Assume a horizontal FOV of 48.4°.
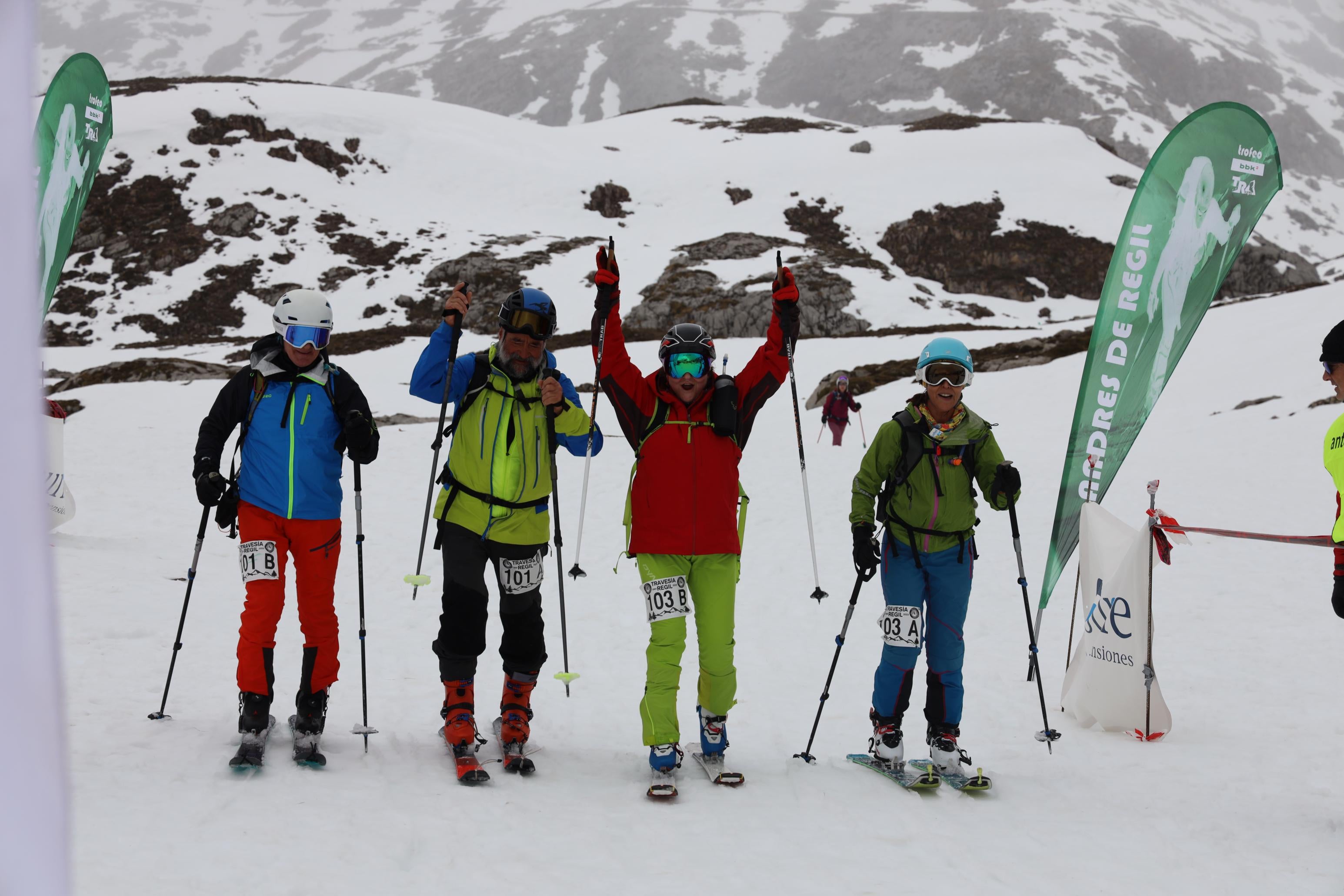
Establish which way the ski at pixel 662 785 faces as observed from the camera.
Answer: facing the viewer

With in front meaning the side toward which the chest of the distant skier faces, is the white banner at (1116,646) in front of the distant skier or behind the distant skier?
in front

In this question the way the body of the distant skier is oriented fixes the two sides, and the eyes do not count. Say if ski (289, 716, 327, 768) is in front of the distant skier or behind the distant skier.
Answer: in front

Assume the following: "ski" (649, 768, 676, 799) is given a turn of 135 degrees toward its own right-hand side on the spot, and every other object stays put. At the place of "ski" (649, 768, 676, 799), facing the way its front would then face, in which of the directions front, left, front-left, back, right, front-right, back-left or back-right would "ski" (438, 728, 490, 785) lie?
front-left

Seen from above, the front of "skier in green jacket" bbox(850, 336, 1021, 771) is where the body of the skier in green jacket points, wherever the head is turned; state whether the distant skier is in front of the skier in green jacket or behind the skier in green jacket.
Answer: behind

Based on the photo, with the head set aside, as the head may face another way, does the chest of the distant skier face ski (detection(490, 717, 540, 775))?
yes

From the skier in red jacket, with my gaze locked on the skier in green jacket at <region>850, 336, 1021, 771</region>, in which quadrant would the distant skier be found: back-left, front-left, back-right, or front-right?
front-left

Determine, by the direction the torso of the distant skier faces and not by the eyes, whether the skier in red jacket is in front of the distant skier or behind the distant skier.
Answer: in front

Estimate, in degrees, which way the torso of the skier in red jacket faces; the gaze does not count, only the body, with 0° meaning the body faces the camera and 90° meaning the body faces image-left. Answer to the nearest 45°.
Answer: approximately 0°

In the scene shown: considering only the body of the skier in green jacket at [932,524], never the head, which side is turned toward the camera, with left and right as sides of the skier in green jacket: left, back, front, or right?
front

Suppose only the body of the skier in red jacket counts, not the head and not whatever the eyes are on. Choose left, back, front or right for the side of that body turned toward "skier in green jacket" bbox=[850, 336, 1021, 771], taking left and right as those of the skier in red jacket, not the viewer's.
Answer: left
